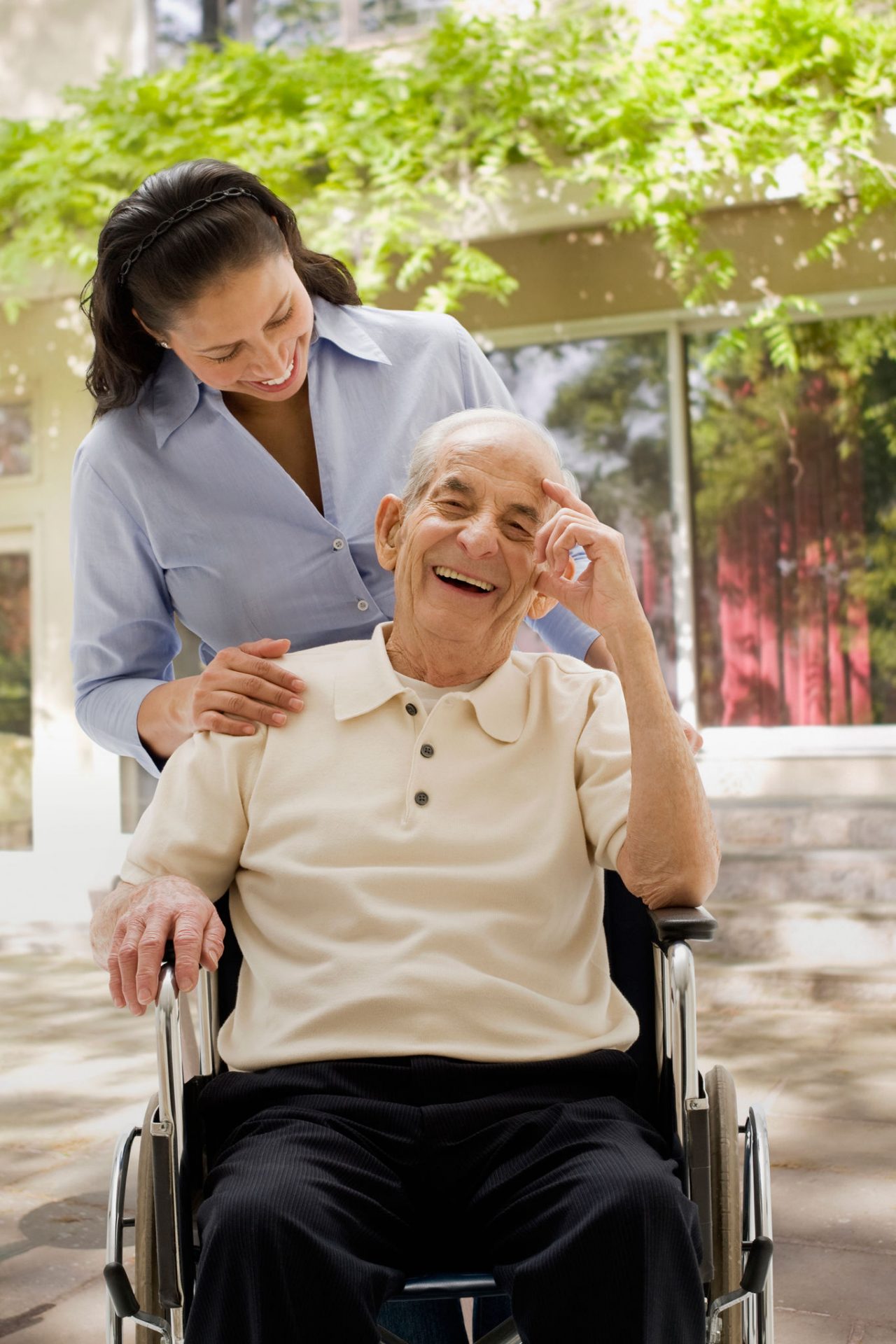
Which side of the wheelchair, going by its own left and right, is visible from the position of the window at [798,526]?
back

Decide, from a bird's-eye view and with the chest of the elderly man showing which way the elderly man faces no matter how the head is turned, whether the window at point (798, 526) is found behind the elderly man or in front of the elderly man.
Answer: behind

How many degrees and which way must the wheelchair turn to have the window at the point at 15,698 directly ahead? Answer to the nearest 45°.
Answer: approximately 180°

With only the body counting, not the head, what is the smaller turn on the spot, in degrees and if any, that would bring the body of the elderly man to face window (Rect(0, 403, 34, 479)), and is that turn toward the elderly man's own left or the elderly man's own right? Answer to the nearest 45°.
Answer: approximately 180°

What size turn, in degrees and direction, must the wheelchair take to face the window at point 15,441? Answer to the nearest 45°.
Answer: approximately 180°

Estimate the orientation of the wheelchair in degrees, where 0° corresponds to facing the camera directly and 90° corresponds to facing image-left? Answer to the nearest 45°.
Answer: approximately 0°

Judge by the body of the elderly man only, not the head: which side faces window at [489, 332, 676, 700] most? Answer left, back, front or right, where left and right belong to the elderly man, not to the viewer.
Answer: back

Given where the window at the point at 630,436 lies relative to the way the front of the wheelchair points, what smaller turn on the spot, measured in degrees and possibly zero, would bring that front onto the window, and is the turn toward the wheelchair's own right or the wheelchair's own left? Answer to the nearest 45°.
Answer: approximately 180°

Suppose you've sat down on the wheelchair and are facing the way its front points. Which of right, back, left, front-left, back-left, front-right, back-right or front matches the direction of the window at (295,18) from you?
back
